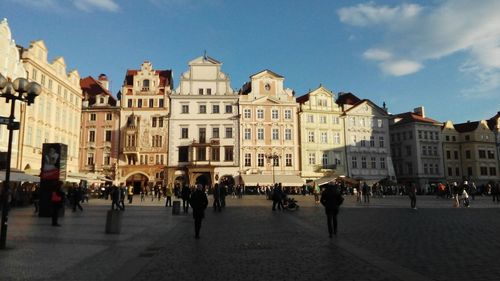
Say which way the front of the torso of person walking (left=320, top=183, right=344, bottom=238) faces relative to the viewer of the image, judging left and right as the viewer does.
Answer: facing away from the viewer

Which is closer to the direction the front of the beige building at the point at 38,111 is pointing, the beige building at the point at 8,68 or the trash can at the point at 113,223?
the trash can

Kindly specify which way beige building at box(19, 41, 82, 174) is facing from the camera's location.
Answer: facing the viewer and to the right of the viewer

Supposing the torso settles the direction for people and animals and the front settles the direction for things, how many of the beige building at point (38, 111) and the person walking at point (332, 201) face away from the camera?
1

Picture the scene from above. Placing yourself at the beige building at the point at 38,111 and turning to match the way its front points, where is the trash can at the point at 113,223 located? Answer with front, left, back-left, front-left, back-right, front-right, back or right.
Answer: front-right

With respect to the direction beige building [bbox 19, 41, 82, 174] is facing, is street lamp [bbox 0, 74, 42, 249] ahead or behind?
ahead

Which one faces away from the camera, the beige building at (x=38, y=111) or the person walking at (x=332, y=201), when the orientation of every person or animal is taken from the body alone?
the person walking

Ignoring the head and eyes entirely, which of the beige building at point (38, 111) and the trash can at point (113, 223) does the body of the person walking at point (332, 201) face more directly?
the beige building

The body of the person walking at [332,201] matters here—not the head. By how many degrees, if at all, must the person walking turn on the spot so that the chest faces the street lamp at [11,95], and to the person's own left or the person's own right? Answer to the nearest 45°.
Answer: approximately 135° to the person's own left

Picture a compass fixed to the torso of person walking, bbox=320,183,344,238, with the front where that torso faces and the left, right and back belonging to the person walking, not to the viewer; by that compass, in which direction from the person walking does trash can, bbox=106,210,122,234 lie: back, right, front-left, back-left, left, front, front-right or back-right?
left

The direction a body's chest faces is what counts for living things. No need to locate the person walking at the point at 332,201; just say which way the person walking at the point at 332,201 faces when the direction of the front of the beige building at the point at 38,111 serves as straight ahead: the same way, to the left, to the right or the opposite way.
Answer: to the left

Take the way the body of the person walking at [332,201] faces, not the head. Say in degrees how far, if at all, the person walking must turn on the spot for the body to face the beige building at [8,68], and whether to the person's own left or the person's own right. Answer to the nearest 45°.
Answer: approximately 45° to the person's own left
